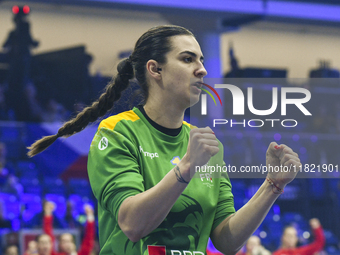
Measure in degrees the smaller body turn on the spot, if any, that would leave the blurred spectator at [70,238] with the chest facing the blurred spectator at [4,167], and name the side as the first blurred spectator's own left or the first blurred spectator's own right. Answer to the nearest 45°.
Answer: approximately 135° to the first blurred spectator's own right

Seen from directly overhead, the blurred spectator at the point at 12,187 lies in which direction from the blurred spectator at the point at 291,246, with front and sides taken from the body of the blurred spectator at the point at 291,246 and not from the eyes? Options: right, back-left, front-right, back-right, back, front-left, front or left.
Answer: right

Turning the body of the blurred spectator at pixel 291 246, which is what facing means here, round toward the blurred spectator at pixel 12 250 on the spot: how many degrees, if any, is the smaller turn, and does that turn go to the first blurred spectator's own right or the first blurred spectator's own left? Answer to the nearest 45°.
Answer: approximately 45° to the first blurred spectator's own right

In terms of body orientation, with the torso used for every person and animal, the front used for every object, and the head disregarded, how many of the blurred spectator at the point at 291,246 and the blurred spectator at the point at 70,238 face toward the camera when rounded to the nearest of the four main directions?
2

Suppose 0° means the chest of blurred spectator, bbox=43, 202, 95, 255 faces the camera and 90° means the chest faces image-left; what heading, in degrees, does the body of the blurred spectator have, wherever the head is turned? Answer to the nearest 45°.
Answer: approximately 0°

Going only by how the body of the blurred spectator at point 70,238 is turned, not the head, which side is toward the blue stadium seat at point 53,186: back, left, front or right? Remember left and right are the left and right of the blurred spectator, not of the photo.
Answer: back

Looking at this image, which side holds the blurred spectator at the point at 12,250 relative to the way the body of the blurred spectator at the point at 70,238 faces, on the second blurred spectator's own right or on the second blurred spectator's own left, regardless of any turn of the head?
on the second blurred spectator's own right

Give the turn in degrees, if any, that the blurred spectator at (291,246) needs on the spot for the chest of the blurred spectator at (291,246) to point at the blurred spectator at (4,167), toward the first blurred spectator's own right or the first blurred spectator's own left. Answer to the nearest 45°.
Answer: approximately 90° to the first blurred spectator's own right

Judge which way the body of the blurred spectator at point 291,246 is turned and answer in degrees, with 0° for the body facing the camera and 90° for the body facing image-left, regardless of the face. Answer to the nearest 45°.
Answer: approximately 0°

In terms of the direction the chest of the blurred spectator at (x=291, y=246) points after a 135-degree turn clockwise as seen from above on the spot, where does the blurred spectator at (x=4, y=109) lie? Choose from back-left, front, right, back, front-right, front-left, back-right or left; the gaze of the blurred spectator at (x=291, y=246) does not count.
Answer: front-left
